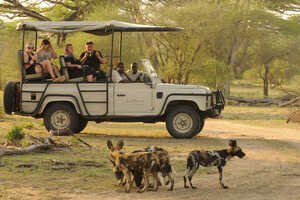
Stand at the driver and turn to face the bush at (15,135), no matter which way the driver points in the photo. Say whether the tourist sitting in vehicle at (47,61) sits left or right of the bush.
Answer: right

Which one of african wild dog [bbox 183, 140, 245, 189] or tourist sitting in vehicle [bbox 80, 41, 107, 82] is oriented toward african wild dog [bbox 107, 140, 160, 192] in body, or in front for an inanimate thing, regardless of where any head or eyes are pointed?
the tourist sitting in vehicle

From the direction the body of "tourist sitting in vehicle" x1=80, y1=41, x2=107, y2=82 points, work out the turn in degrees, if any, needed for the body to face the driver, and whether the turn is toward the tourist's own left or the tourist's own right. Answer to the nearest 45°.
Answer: approximately 45° to the tourist's own left

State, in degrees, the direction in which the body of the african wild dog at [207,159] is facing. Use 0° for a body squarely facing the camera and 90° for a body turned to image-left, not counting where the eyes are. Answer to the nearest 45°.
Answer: approximately 270°

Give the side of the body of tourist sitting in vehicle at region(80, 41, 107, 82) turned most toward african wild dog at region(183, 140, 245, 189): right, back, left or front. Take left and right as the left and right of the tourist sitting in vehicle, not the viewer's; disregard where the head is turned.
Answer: front

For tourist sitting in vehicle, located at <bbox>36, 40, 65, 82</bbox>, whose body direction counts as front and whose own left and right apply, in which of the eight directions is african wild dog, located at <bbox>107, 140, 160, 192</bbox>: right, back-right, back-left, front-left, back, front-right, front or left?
front-right

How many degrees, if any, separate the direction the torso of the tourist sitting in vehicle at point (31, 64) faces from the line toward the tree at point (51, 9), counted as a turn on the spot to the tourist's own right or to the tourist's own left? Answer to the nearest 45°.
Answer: approximately 135° to the tourist's own left

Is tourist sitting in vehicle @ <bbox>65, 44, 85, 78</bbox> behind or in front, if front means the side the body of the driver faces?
behind

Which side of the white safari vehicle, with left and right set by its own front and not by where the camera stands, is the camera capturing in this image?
right

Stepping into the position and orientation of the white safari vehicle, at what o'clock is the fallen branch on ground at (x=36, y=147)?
The fallen branch on ground is roughly at 4 o'clock from the white safari vehicle.
